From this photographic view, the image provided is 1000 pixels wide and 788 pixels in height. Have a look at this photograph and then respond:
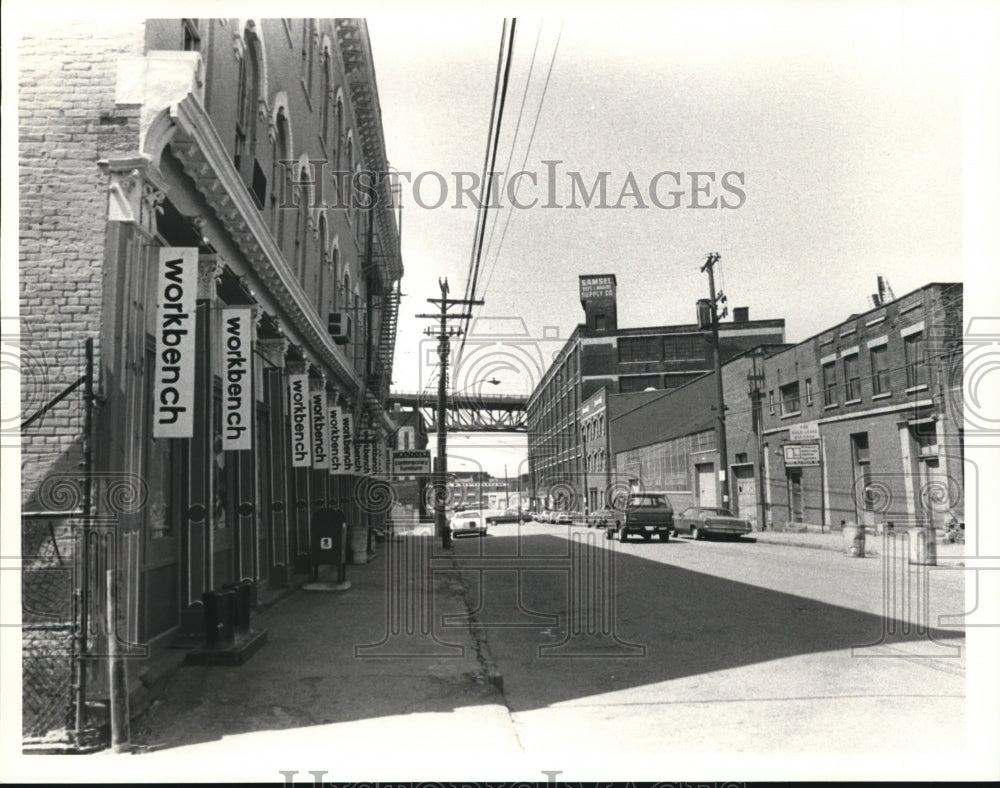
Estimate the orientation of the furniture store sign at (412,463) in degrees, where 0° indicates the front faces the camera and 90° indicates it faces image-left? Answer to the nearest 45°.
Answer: approximately 0°

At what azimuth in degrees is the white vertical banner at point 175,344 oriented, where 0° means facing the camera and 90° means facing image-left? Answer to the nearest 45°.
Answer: approximately 0°

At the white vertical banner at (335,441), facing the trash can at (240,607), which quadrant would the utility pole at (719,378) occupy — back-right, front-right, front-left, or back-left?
back-left

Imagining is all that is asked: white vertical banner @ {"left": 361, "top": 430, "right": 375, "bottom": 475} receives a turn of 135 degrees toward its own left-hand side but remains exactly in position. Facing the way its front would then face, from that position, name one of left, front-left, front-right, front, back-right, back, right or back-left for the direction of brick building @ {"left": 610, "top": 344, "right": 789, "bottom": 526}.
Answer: front

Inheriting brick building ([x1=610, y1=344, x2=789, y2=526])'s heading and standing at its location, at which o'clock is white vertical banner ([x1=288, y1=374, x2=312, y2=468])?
The white vertical banner is roughly at 11 o'clock from the brick building.

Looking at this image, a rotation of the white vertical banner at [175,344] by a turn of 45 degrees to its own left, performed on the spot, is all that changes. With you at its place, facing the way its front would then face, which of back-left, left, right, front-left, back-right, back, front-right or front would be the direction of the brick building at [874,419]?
left

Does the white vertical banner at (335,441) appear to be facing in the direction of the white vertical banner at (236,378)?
yes

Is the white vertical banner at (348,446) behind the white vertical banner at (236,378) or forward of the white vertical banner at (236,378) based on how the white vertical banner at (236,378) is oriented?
behind

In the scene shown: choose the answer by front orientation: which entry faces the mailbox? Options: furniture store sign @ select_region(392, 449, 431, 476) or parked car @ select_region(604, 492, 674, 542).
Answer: the furniture store sign
